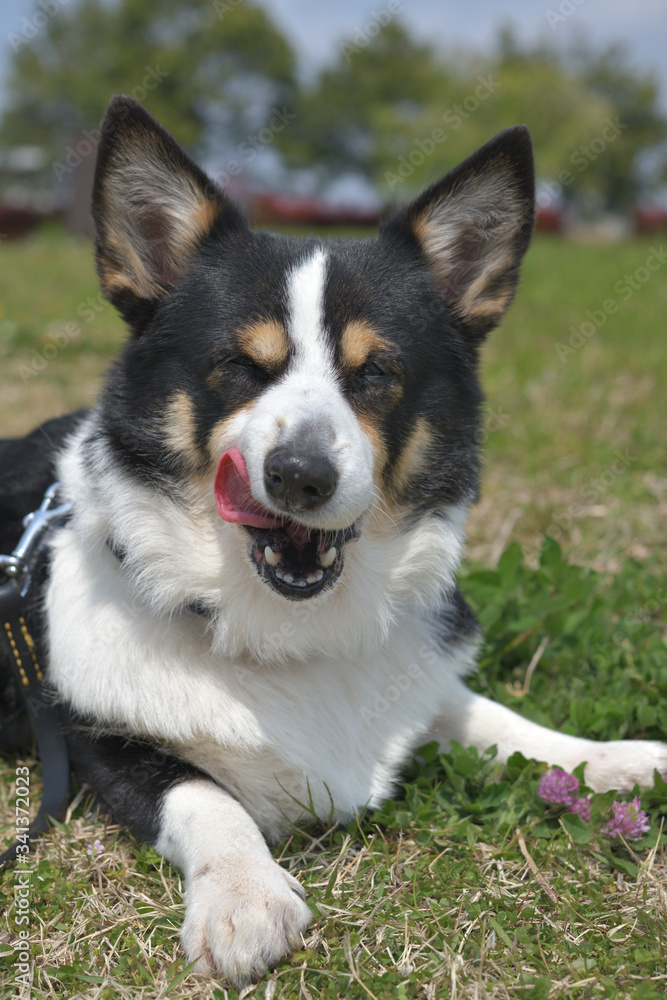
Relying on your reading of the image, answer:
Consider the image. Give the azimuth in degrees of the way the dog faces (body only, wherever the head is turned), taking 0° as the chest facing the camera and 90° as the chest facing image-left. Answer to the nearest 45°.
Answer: approximately 315°

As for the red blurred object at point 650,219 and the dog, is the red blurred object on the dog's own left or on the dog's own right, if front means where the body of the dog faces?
on the dog's own left

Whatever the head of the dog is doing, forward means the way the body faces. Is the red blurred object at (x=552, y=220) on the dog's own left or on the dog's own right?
on the dog's own left

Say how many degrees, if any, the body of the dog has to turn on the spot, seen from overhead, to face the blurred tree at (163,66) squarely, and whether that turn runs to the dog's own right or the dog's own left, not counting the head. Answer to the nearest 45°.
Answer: approximately 135° to the dog's own left

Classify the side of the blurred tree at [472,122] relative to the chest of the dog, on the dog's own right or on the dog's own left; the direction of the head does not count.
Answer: on the dog's own left
